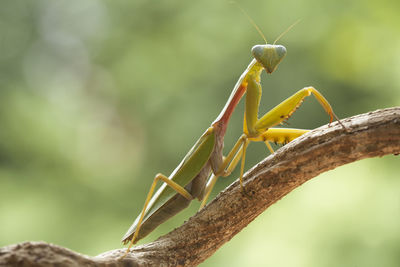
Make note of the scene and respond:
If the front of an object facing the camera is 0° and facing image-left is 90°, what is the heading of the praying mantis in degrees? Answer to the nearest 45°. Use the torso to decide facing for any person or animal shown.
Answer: approximately 270°
